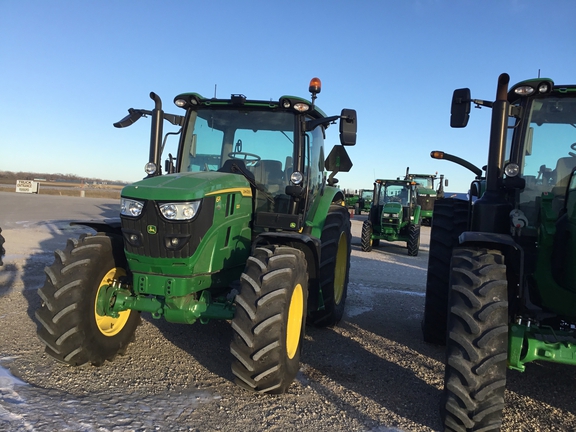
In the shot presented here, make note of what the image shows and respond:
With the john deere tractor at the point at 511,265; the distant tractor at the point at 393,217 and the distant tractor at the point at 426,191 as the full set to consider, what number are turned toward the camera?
3

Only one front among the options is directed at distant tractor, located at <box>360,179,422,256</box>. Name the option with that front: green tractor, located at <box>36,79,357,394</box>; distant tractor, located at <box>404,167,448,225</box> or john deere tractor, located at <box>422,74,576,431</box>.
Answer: distant tractor, located at <box>404,167,448,225</box>

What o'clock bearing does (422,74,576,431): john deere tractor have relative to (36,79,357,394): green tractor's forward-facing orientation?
The john deere tractor is roughly at 8 o'clock from the green tractor.

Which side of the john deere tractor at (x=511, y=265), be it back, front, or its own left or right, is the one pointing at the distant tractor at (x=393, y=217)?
back

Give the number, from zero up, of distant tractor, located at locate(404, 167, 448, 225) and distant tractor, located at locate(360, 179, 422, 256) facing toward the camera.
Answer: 2

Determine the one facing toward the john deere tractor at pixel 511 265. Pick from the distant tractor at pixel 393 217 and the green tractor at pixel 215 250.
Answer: the distant tractor

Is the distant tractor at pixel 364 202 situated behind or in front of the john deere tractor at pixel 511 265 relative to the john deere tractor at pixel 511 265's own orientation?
behind

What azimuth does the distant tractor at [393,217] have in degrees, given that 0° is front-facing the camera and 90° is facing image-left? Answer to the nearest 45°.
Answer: approximately 0°

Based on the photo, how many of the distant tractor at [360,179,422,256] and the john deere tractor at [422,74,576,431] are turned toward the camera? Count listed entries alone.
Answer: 2

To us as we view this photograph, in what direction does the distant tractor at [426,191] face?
facing the viewer

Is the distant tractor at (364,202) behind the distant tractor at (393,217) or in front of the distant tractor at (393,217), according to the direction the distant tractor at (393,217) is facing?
behind

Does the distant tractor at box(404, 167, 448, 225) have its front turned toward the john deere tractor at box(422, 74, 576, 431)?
yes

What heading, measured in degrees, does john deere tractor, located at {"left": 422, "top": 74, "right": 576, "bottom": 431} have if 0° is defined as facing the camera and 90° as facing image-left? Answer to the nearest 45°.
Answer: approximately 0°
